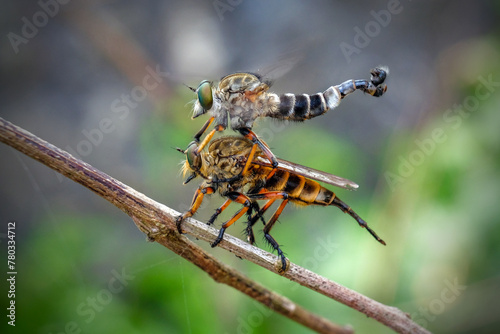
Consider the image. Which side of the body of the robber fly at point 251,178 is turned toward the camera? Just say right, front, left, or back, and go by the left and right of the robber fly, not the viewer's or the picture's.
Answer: left

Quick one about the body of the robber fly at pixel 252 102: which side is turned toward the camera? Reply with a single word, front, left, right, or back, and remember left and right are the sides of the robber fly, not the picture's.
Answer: left
